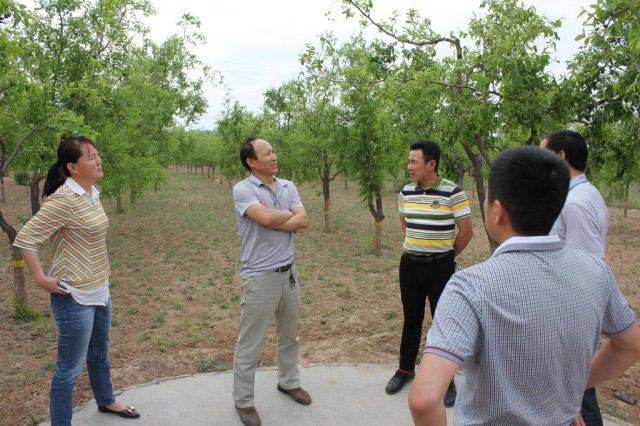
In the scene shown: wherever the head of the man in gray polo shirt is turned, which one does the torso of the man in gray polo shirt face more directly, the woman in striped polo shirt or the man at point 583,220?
the man

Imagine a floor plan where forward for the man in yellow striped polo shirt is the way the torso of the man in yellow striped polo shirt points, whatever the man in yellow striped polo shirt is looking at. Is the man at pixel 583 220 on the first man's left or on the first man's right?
on the first man's left

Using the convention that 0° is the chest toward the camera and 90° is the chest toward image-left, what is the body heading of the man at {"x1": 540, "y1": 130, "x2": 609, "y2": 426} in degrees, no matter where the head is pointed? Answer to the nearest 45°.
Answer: approximately 135°

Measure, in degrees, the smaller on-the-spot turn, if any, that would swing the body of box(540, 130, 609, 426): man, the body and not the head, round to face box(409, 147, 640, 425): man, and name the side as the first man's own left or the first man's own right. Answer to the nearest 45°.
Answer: approximately 135° to the first man's own left

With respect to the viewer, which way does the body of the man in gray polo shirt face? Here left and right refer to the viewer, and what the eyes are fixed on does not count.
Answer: facing the viewer and to the right of the viewer

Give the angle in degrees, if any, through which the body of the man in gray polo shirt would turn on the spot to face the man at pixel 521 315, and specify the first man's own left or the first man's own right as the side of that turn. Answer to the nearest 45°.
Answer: approximately 45° to the first man's own right

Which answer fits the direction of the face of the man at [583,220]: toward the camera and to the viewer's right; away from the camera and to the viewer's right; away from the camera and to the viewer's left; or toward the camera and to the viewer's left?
away from the camera and to the viewer's left

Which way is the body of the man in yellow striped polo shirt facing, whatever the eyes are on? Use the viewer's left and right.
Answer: facing the viewer and to the left of the viewer

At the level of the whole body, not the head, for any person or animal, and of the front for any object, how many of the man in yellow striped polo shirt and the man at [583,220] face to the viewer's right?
0

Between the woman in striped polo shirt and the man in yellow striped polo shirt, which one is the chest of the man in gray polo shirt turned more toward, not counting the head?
the man in yellow striped polo shirt

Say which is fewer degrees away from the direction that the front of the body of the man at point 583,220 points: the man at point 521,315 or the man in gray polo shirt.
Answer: the man in gray polo shirt

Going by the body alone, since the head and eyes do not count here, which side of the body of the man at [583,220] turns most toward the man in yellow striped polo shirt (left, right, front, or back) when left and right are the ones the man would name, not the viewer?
front

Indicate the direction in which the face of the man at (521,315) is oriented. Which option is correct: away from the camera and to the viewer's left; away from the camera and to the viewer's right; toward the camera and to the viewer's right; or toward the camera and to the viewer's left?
away from the camera and to the viewer's left
